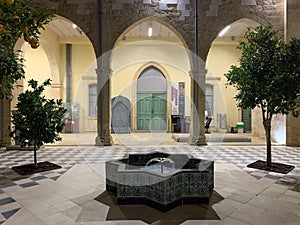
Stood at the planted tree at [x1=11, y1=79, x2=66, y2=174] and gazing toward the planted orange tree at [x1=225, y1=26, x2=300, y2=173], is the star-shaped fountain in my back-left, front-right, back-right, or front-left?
front-right

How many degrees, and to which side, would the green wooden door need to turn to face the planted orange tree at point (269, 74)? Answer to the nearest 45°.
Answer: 0° — it already faces it

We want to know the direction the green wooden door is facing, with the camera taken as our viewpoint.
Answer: facing the viewer

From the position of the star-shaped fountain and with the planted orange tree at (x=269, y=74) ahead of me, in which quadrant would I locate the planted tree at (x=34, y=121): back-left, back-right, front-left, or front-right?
back-left

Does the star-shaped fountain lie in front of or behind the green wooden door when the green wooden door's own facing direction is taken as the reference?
in front

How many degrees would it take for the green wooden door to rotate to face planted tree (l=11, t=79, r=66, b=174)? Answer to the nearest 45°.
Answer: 0° — it already faces it
